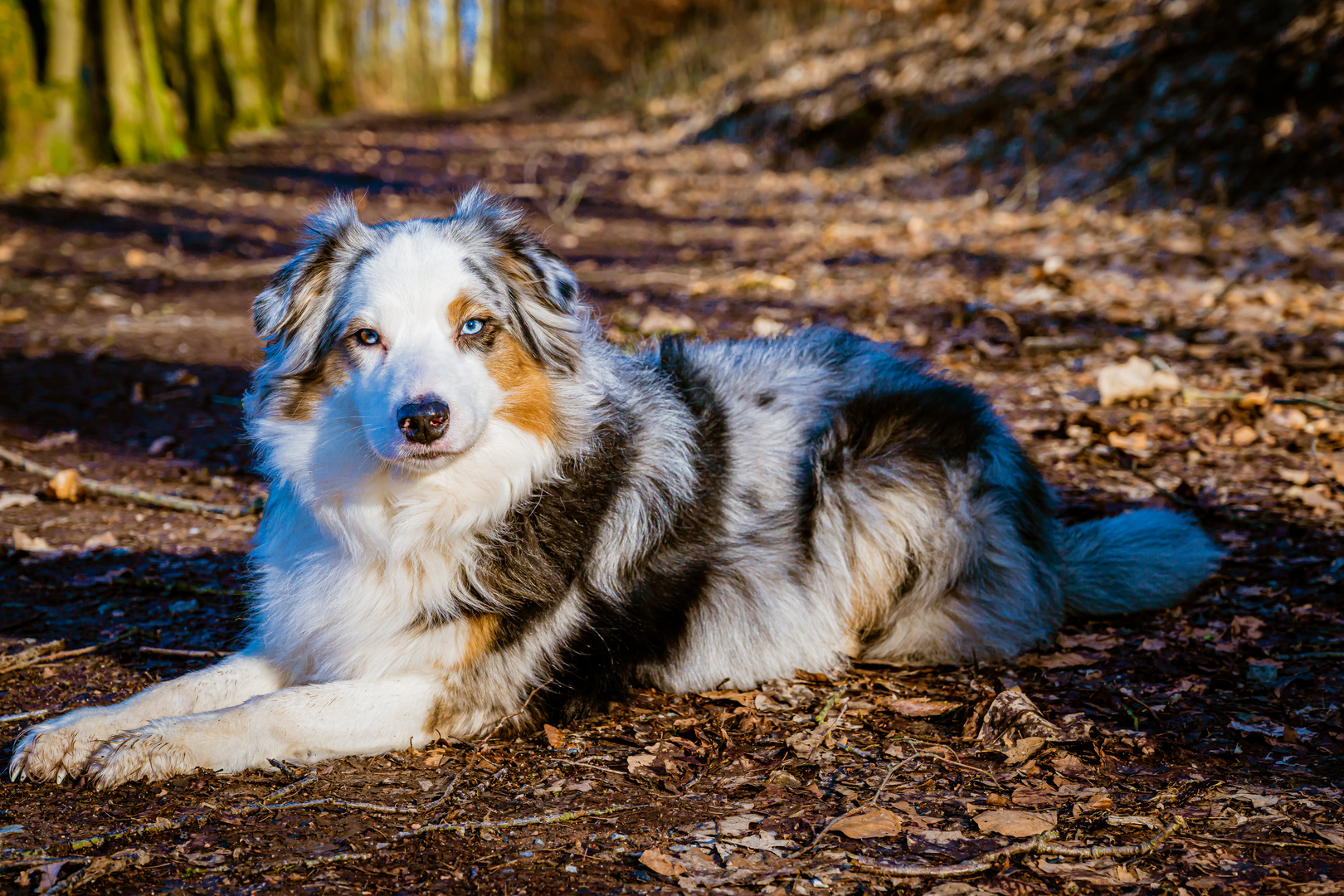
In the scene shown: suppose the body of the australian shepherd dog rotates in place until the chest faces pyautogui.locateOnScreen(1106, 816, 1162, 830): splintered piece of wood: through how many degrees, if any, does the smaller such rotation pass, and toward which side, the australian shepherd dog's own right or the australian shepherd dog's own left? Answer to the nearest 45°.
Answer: approximately 90° to the australian shepherd dog's own left

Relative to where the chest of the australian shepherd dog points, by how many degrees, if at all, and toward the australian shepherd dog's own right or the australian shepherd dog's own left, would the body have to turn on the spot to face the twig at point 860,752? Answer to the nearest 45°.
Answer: approximately 90° to the australian shepherd dog's own left

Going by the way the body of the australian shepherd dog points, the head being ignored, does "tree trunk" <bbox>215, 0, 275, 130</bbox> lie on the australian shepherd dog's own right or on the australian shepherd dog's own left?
on the australian shepherd dog's own right

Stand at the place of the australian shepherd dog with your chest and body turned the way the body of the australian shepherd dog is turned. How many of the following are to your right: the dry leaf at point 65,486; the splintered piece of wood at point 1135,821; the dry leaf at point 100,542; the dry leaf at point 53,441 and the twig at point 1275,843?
3

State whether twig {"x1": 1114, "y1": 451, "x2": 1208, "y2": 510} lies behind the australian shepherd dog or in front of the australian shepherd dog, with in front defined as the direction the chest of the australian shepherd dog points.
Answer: behind

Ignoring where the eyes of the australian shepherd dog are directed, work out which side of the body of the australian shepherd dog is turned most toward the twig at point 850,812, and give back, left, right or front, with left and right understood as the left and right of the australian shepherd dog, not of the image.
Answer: left

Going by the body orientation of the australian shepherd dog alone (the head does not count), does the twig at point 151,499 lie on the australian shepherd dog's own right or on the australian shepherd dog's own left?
on the australian shepherd dog's own right

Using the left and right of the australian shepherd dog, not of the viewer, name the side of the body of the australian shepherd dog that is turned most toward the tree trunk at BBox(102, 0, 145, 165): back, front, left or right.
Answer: right

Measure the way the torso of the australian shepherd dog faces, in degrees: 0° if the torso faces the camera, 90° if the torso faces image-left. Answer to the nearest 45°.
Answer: approximately 45°

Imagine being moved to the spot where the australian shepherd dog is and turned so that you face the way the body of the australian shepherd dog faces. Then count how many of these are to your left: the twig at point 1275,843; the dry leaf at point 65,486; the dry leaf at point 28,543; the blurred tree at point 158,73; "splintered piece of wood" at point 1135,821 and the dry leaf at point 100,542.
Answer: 2

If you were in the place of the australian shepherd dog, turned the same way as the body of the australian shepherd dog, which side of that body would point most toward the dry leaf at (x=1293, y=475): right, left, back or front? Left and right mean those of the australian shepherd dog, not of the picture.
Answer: back

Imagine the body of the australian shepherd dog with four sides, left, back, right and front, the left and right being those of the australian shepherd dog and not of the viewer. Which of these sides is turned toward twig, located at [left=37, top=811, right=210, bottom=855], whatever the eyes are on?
front
